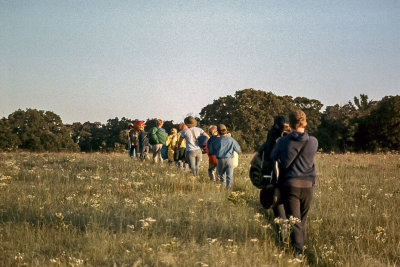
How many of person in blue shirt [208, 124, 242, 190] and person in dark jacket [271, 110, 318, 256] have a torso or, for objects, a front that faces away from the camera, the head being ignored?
2

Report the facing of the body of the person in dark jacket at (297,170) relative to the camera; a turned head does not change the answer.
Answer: away from the camera

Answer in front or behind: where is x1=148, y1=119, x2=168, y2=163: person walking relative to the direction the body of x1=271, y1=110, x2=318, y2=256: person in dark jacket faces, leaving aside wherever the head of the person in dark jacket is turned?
in front

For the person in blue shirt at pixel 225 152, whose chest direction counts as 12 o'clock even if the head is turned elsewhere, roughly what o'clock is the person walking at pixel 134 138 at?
The person walking is roughly at 11 o'clock from the person in blue shirt.

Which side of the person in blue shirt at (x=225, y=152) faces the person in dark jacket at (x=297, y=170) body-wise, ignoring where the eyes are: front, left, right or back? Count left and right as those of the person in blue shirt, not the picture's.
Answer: back

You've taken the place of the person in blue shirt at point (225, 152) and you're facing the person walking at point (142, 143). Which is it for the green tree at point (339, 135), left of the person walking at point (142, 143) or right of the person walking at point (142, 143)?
right

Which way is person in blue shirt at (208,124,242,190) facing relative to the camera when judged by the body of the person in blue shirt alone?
away from the camera

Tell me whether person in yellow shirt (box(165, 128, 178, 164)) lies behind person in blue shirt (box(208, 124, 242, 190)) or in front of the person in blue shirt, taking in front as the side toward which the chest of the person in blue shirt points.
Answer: in front

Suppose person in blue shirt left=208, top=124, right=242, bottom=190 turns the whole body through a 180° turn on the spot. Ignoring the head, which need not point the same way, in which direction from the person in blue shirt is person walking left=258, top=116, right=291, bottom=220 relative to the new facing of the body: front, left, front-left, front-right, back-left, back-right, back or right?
front

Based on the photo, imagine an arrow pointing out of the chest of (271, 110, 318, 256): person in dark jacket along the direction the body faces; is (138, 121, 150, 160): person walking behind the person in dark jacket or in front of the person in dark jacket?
in front
